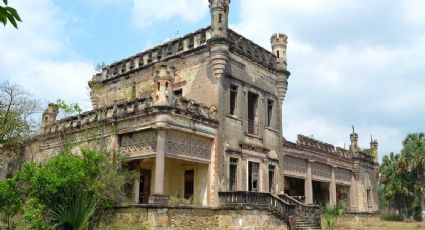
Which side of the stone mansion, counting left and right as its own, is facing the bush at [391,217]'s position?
left

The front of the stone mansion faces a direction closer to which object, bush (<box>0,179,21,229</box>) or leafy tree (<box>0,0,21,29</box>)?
the leafy tree

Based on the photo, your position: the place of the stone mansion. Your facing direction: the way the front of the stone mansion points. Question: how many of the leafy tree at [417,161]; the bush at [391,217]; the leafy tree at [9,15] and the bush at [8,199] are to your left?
2

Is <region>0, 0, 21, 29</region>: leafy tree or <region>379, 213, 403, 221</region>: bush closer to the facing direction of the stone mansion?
the leafy tree

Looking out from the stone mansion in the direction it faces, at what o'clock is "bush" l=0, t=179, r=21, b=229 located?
The bush is roughly at 3 o'clock from the stone mansion.

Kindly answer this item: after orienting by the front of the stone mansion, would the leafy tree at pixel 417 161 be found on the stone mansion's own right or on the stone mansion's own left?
on the stone mansion's own left

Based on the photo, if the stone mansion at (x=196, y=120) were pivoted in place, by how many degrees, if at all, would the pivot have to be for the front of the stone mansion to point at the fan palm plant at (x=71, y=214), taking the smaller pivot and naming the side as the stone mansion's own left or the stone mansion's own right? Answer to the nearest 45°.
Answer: approximately 90° to the stone mansion's own right

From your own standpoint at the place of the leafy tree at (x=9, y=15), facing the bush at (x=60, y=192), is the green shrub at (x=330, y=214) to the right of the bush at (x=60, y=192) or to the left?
right

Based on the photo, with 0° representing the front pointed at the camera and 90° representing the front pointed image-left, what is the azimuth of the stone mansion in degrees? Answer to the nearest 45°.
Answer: approximately 315°

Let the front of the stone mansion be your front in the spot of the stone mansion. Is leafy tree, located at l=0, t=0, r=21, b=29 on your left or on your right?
on your right
